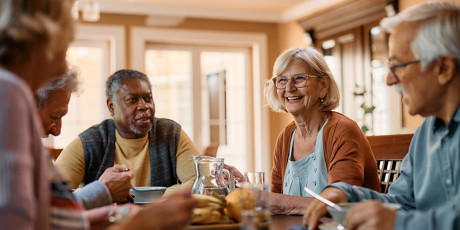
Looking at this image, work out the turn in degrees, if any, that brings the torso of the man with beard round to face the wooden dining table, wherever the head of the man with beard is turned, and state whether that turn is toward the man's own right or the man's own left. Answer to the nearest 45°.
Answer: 0° — they already face it

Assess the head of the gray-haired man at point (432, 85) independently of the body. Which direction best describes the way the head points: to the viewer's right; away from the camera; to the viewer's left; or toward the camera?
to the viewer's left

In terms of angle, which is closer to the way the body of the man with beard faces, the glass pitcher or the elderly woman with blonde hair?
the glass pitcher

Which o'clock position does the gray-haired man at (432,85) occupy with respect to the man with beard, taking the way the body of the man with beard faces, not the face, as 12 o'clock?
The gray-haired man is roughly at 11 o'clock from the man with beard.

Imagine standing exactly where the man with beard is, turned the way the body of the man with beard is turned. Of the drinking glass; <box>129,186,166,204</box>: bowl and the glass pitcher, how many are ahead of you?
3

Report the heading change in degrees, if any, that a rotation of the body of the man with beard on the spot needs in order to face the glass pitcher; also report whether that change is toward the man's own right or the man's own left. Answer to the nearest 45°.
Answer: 0° — they already face it

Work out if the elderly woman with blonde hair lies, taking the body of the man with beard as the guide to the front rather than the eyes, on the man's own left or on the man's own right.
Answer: on the man's own left

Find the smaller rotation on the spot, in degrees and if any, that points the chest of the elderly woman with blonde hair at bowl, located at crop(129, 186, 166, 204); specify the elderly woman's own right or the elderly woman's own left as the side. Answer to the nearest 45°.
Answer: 0° — they already face it

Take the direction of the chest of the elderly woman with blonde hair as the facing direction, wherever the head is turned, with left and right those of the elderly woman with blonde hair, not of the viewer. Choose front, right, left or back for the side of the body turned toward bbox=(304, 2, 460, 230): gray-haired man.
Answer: left

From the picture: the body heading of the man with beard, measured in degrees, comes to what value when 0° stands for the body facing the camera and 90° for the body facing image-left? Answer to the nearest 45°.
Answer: approximately 0°
